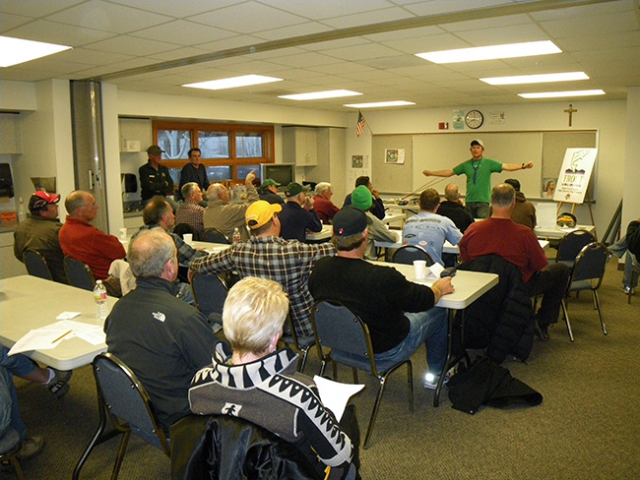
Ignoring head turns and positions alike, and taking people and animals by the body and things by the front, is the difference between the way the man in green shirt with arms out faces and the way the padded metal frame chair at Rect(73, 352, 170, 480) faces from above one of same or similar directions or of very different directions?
very different directions

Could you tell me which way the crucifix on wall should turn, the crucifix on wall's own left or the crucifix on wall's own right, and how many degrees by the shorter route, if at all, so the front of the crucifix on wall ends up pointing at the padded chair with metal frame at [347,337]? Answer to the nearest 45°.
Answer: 0° — it already faces it

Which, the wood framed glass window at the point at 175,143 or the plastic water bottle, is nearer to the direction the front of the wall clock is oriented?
the plastic water bottle

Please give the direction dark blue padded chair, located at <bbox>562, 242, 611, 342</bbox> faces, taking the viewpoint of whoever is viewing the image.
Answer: facing away from the viewer and to the left of the viewer

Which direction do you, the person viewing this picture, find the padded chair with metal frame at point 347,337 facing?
facing away from the viewer and to the right of the viewer

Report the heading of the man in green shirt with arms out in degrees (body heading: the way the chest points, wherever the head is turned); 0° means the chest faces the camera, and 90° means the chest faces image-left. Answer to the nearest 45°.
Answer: approximately 0°

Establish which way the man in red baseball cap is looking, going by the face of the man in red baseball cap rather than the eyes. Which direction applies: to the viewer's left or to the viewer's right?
to the viewer's right

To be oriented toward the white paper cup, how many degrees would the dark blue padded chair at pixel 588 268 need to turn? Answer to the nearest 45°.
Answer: approximately 90° to its left

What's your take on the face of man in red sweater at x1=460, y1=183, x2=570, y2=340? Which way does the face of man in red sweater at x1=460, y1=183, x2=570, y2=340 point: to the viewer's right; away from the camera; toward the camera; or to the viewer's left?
away from the camera

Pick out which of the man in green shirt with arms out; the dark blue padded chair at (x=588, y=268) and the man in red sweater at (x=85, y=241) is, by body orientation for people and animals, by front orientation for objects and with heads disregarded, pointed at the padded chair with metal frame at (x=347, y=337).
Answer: the man in green shirt with arms out

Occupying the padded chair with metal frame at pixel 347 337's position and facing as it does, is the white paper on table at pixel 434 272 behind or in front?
in front
